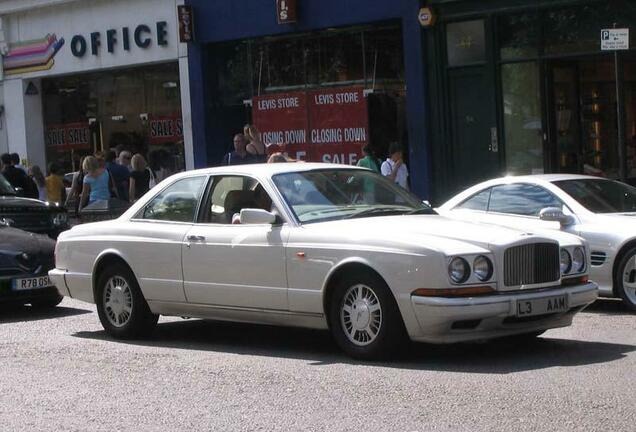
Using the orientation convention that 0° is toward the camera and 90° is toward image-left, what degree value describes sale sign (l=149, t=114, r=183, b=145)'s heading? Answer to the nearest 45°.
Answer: approximately 0°

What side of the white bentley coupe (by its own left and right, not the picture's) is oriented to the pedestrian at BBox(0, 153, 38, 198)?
back

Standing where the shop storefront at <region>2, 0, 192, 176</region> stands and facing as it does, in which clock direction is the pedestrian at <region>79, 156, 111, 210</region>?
The pedestrian is roughly at 12 o'clock from the shop storefront.

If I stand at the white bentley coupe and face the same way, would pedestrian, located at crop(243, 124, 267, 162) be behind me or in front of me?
behind

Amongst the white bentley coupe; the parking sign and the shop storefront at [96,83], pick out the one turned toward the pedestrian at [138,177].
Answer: the shop storefront

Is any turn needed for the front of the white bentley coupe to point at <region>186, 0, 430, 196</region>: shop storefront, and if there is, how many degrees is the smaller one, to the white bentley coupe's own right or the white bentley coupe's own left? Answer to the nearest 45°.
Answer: approximately 135° to the white bentley coupe's own left

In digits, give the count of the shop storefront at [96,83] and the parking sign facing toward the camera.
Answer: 2

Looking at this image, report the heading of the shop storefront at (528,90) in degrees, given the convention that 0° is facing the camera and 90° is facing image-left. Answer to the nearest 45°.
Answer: approximately 0°
